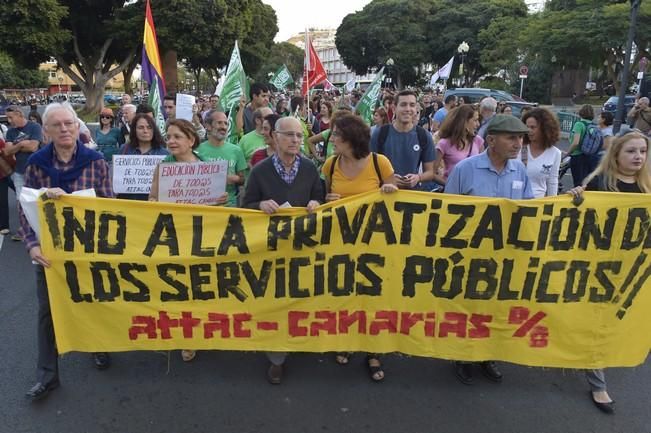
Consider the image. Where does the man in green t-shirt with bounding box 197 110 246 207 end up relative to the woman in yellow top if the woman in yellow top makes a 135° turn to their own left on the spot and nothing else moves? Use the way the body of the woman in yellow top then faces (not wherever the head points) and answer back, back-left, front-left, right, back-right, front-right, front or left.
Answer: left

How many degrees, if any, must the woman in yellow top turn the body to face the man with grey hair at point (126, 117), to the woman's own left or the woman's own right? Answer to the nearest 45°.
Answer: approximately 135° to the woman's own right

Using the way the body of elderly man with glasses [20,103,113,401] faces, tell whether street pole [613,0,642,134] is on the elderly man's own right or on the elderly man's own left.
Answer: on the elderly man's own left

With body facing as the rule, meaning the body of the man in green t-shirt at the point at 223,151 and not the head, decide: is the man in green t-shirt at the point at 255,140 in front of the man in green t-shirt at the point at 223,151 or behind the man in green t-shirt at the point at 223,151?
behind

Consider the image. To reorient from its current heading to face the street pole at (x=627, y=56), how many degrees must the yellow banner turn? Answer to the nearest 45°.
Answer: approximately 135° to its left

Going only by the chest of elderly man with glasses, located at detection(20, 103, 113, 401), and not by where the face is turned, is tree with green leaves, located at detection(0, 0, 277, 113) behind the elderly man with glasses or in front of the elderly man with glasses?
behind

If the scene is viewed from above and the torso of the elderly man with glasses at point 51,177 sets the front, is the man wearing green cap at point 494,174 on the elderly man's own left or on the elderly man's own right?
on the elderly man's own left
